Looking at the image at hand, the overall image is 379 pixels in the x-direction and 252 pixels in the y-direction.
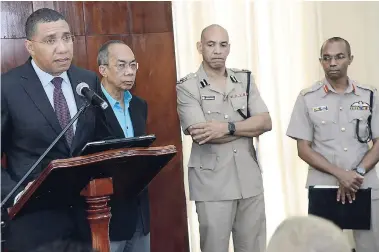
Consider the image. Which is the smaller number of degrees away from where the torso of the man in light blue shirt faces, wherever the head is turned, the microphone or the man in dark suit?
the microphone

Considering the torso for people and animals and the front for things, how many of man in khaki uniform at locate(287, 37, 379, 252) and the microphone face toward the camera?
1

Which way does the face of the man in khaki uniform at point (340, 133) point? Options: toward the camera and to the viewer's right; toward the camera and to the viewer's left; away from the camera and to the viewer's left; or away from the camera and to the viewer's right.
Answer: toward the camera and to the viewer's left

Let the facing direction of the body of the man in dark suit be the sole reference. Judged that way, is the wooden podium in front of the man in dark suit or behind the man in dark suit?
in front

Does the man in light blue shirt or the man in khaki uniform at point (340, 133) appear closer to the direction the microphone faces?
the man in light blue shirt

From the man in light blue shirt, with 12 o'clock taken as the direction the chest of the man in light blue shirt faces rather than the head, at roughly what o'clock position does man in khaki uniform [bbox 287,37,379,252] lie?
The man in khaki uniform is roughly at 10 o'clock from the man in light blue shirt.

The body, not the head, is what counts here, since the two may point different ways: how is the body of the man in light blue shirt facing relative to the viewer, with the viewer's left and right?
facing the viewer and to the right of the viewer
